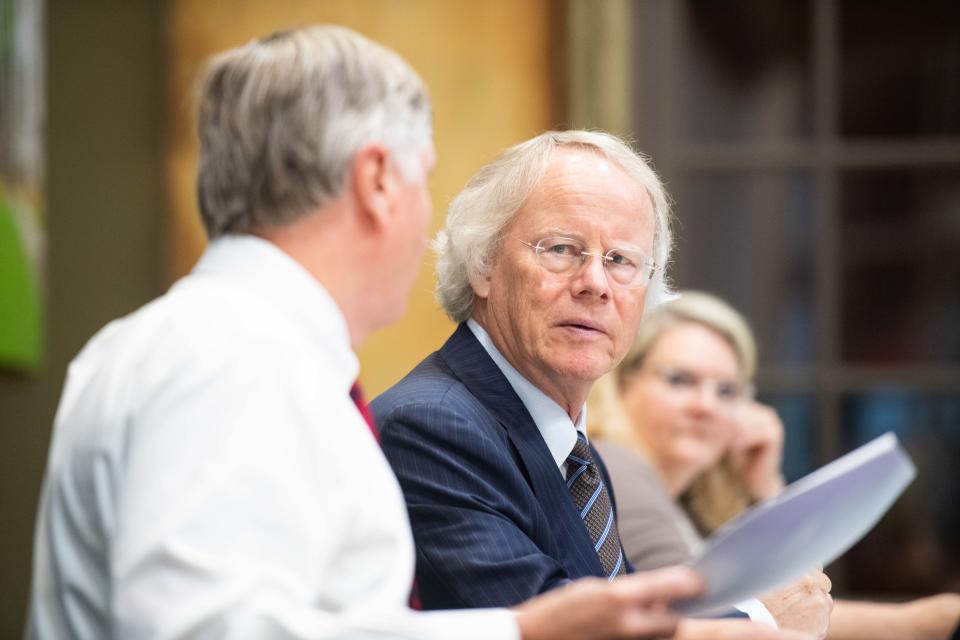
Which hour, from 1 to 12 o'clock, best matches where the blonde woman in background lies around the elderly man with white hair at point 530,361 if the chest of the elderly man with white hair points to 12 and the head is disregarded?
The blonde woman in background is roughly at 8 o'clock from the elderly man with white hair.

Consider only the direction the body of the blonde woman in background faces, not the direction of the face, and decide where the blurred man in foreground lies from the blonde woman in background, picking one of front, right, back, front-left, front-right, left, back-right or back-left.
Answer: front-right

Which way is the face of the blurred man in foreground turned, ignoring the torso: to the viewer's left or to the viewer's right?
to the viewer's right

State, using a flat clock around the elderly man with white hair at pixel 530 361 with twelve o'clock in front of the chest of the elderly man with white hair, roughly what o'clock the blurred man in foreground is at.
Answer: The blurred man in foreground is roughly at 2 o'clock from the elderly man with white hair.

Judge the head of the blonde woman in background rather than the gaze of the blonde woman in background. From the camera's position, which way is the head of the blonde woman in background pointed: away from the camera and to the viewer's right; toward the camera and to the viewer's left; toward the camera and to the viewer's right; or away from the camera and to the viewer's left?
toward the camera and to the viewer's left

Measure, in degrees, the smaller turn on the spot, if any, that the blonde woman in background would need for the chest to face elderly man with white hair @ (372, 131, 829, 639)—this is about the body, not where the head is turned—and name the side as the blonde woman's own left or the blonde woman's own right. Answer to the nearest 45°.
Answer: approximately 45° to the blonde woman's own right

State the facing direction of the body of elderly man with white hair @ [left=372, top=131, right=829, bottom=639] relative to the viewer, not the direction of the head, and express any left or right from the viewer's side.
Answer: facing the viewer and to the right of the viewer

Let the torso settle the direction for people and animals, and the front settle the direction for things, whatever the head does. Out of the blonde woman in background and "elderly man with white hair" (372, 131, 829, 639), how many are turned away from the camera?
0

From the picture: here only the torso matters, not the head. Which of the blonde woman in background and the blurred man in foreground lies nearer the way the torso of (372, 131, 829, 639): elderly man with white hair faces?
the blurred man in foreground
